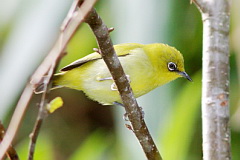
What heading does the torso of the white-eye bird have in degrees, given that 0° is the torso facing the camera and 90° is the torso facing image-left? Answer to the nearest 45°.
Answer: approximately 270°

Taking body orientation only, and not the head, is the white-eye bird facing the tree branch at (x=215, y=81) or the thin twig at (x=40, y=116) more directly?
the tree branch

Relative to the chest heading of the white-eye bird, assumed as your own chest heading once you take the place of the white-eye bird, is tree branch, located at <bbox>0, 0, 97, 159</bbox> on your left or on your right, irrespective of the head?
on your right
